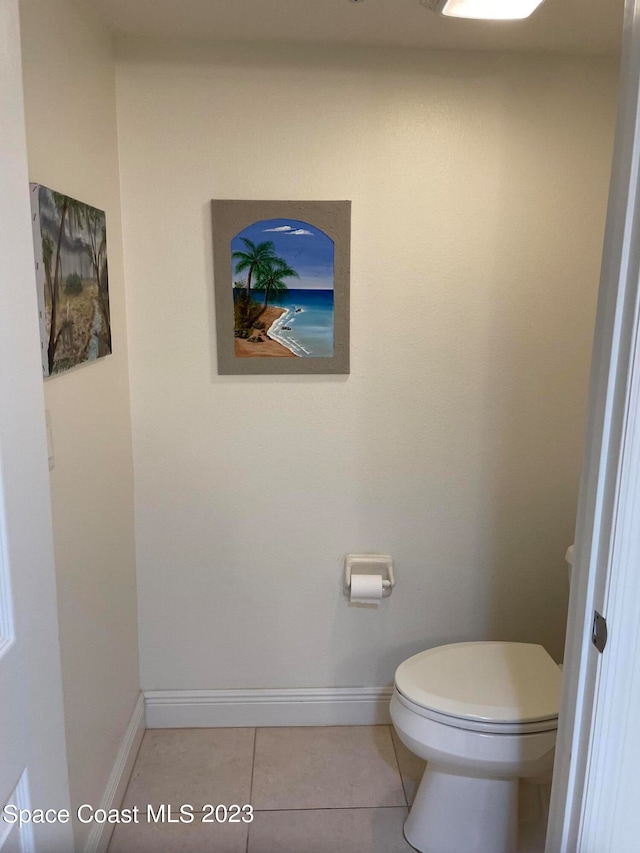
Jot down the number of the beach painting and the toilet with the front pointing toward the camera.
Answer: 1

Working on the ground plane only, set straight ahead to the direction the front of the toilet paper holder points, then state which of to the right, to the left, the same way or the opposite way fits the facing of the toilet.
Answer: to the right

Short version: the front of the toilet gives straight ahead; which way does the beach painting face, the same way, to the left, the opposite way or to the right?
to the left

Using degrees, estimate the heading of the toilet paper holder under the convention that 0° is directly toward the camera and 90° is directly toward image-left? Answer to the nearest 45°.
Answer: approximately 0°

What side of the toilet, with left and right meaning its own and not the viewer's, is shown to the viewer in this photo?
left

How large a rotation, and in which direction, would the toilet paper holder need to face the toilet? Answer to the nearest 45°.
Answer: approximately 45° to its left
